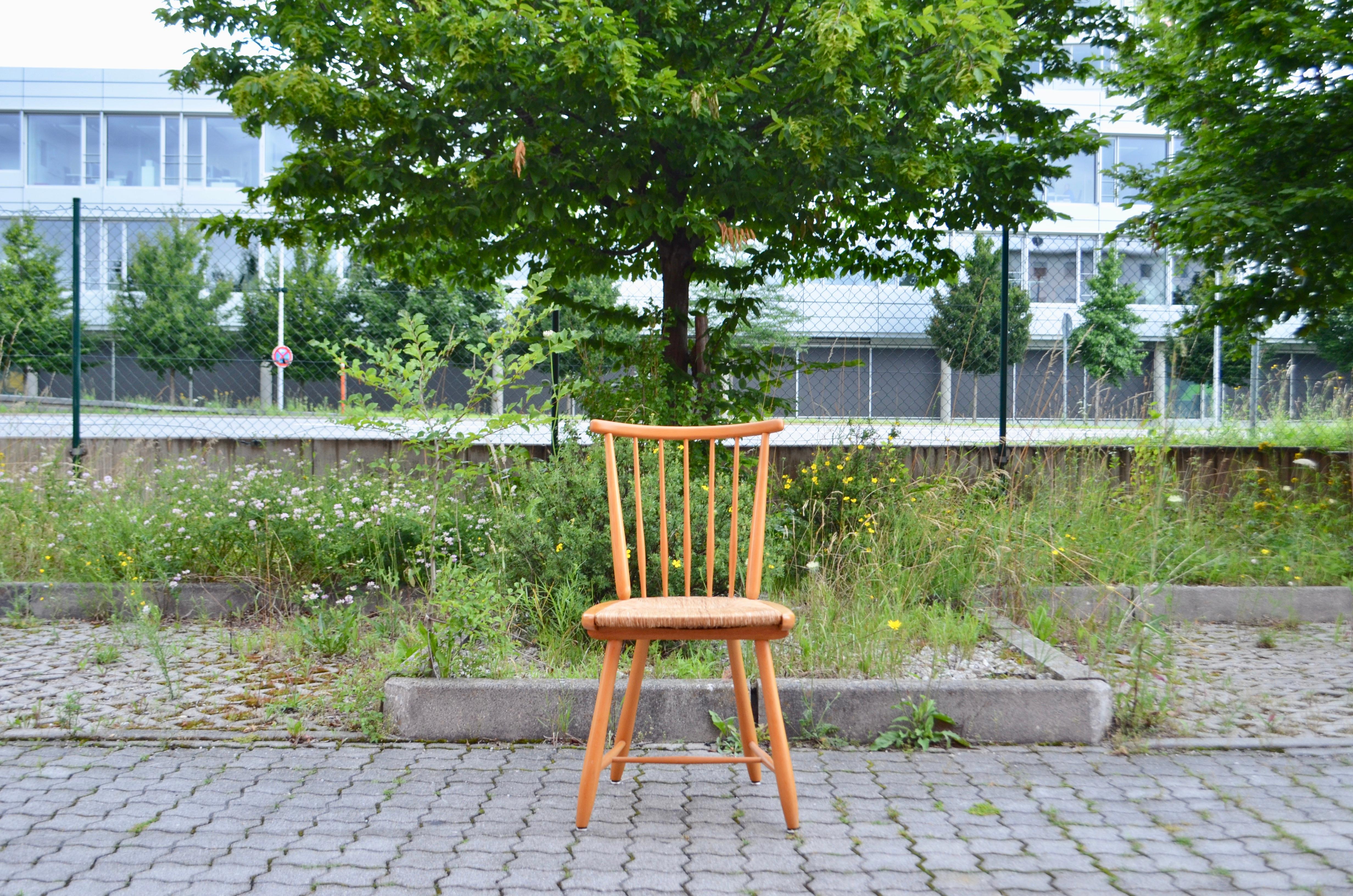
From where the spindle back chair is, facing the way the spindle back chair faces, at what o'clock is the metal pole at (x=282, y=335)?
The metal pole is roughly at 5 o'clock from the spindle back chair.

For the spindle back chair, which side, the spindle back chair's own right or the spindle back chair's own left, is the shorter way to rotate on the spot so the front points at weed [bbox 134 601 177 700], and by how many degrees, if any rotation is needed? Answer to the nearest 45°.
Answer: approximately 135° to the spindle back chair's own right

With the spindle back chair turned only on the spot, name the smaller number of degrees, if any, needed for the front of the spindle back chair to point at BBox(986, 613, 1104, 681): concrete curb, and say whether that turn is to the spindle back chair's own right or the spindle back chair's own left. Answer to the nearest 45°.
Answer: approximately 135° to the spindle back chair's own left

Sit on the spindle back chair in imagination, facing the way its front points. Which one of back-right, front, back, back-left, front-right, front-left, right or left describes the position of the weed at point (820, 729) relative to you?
back-left

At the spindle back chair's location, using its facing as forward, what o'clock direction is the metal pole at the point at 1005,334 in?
The metal pole is roughly at 7 o'clock from the spindle back chair.

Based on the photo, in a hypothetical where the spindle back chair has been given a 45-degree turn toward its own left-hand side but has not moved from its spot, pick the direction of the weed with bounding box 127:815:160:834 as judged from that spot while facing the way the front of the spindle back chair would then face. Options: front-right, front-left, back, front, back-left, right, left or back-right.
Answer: back-right

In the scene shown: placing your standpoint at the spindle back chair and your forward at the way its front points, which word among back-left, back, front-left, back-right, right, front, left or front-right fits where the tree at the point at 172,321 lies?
back-right

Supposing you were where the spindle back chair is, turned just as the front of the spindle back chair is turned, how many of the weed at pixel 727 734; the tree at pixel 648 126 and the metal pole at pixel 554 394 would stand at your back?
3

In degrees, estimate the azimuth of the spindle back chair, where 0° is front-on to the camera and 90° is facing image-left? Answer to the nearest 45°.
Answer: approximately 0°

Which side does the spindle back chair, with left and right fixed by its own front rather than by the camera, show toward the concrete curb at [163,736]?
right

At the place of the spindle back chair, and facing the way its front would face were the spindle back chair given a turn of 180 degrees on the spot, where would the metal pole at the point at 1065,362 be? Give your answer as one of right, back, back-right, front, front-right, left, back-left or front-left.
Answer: front-right

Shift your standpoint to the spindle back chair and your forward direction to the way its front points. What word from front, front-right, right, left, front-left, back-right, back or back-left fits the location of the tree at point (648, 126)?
back

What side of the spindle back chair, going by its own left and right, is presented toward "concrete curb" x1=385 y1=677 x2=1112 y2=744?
back

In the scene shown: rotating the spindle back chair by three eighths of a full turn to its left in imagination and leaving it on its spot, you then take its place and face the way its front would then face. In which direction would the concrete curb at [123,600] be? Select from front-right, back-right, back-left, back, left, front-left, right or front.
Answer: left

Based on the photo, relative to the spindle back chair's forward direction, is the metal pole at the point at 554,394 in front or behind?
behind

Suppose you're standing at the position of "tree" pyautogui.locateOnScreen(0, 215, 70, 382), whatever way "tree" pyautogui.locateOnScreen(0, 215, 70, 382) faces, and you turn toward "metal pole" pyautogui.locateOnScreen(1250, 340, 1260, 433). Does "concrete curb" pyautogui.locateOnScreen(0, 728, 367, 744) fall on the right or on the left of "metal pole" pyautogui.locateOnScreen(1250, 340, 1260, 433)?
right
